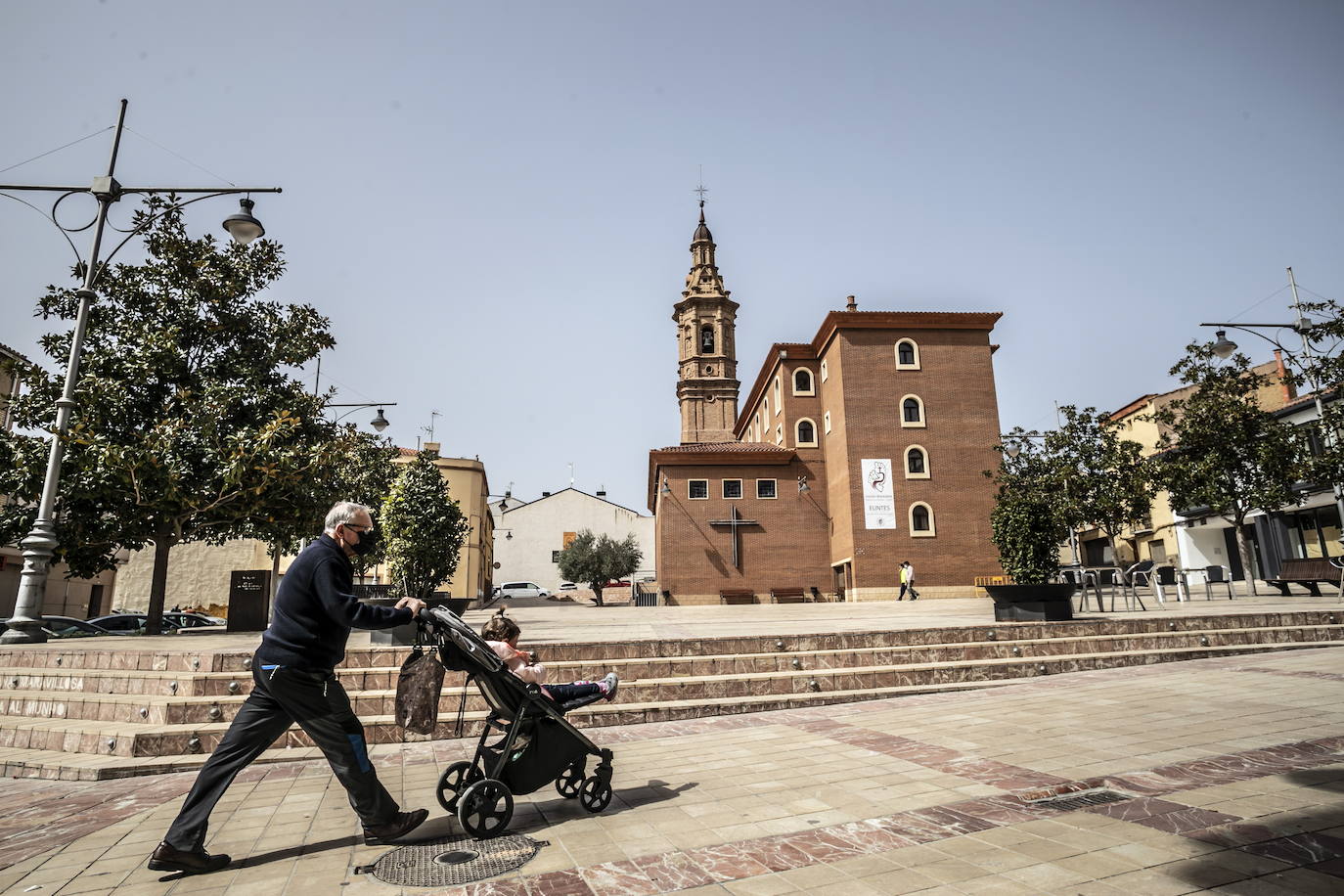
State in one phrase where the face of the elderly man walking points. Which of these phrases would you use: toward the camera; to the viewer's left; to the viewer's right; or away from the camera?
to the viewer's right

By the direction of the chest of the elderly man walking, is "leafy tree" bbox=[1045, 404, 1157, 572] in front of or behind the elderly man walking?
in front

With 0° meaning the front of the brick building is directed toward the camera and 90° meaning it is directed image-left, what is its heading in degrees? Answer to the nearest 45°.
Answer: approximately 0°

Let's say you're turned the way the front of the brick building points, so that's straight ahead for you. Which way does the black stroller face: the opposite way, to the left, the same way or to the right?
to the left

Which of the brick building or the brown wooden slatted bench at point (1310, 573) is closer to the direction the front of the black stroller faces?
the brown wooden slatted bench

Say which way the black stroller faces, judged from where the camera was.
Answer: facing to the right of the viewer

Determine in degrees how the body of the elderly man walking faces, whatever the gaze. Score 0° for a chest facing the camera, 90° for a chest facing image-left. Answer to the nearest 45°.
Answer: approximately 270°

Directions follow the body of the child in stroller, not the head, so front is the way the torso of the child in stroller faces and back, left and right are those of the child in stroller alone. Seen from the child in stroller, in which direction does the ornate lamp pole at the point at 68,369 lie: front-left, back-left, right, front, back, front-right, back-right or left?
back-left

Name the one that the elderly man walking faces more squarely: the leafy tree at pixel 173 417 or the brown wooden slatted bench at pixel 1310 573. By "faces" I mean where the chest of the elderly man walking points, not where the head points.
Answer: the brown wooden slatted bench

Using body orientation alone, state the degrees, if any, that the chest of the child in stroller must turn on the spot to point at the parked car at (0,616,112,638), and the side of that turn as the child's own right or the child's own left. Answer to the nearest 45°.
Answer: approximately 135° to the child's own left

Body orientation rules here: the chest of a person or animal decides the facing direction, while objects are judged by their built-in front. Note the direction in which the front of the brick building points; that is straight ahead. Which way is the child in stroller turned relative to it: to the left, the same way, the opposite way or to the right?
to the left

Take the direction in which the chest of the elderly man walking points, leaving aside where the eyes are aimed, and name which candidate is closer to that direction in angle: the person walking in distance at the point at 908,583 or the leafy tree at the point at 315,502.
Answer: the person walking in distance

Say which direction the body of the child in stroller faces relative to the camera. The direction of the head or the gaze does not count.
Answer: to the viewer's right
